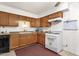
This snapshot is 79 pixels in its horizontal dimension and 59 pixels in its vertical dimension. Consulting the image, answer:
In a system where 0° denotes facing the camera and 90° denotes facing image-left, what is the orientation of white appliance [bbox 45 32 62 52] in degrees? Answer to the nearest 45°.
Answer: approximately 45°

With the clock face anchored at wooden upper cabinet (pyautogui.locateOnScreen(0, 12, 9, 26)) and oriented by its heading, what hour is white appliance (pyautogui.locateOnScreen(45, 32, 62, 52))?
The white appliance is roughly at 10 o'clock from the wooden upper cabinet.

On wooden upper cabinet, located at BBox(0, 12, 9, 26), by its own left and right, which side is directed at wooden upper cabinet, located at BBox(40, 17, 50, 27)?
left

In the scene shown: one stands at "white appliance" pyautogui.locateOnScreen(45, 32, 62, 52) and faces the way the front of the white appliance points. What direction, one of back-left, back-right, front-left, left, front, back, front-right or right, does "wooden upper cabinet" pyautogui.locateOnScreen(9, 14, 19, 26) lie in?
front-right

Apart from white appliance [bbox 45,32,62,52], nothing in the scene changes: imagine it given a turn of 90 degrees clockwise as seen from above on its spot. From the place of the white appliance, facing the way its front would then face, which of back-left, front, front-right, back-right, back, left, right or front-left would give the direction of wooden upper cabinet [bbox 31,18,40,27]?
front

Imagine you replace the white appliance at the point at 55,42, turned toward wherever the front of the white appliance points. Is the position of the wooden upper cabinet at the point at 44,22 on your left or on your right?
on your right

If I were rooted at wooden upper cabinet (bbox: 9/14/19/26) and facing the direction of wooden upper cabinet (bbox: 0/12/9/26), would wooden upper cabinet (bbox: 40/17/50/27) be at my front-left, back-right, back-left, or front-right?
back-left

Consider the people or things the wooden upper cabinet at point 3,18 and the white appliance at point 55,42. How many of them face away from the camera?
0

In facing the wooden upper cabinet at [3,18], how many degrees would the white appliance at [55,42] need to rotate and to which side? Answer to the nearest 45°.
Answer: approximately 45° to its right

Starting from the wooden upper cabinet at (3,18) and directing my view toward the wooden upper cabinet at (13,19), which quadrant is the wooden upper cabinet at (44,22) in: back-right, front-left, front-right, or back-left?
front-right

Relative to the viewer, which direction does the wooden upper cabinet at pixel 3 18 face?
toward the camera
